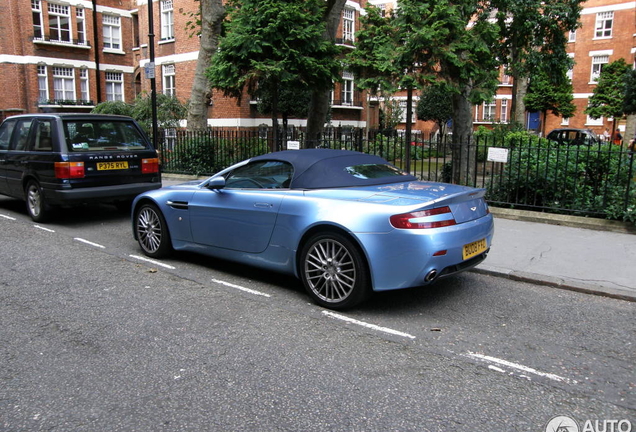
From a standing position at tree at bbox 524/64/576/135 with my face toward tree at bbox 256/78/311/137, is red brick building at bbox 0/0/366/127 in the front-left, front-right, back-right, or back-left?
front-right

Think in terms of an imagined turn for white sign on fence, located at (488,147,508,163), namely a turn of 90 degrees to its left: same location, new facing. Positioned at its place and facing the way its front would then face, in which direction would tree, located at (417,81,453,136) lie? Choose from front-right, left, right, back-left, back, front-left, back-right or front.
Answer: left

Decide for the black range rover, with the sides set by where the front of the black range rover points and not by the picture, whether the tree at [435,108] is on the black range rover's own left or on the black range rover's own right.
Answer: on the black range rover's own right

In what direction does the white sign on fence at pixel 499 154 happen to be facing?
toward the camera

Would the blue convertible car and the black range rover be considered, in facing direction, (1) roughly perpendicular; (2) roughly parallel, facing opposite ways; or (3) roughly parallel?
roughly parallel

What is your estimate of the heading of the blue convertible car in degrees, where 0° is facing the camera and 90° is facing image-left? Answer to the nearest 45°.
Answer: approximately 135°

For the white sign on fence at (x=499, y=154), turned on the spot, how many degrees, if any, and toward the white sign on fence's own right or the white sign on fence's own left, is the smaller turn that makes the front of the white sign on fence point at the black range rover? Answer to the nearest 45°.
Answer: approximately 90° to the white sign on fence's own right

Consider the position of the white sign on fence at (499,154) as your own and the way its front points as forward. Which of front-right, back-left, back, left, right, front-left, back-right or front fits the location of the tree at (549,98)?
back

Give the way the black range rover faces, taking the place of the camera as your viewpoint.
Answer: facing away from the viewer and to the left of the viewer

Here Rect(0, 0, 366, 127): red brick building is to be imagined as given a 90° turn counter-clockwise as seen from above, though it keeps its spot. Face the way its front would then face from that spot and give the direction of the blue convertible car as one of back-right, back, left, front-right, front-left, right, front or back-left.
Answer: right

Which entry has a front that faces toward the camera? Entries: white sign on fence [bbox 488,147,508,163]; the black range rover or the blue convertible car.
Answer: the white sign on fence

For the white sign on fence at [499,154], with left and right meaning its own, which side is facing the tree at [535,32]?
back

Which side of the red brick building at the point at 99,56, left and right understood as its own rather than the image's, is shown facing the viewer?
front

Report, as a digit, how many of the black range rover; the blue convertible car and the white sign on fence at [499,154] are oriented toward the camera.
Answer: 1
